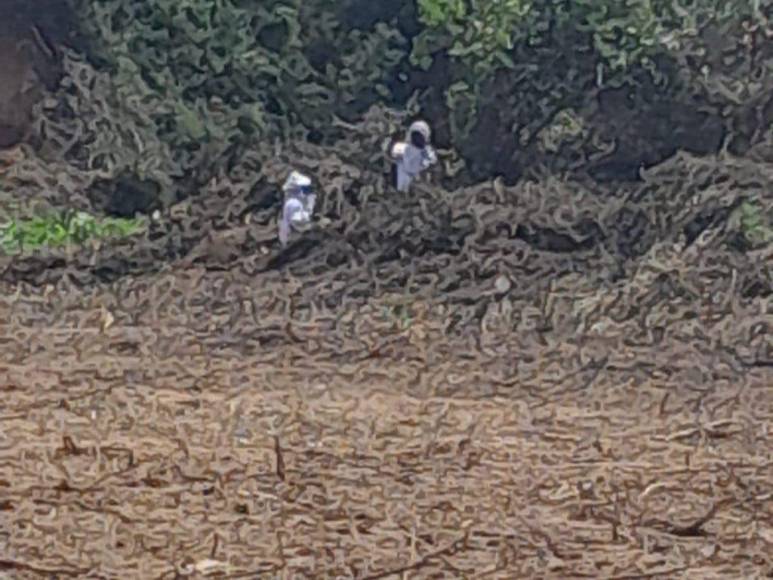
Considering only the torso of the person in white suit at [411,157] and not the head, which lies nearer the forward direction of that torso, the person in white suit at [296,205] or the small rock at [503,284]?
the small rock

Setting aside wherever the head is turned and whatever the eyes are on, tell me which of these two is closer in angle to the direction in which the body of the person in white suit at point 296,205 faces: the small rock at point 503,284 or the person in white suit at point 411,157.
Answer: the small rock

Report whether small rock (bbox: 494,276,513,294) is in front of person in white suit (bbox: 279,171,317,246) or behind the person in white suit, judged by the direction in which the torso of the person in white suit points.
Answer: in front

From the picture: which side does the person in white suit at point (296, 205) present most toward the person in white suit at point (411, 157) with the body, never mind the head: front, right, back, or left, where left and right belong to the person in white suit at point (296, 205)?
left

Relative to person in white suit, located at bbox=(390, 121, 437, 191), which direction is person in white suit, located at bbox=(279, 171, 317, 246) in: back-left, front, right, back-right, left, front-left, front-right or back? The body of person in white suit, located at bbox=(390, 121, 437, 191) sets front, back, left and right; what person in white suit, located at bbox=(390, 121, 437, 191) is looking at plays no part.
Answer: right

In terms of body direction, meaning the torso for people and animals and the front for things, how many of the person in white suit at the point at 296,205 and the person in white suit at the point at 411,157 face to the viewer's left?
0

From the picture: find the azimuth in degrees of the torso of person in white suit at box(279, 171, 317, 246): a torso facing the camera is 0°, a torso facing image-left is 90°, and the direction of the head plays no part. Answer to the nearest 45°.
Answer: approximately 315°
